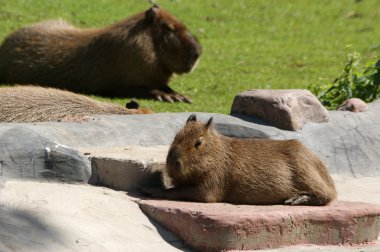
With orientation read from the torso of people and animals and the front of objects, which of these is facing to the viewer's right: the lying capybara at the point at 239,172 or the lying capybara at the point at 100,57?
the lying capybara at the point at 100,57

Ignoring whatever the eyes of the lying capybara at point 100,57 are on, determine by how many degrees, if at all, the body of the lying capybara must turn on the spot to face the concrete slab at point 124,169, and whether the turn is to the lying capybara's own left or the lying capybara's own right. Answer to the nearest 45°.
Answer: approximately 90° to the lying capybara's own right

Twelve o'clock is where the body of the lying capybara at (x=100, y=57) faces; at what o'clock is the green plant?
The green plant is roughly at 1 o'clock from the lying capybara.

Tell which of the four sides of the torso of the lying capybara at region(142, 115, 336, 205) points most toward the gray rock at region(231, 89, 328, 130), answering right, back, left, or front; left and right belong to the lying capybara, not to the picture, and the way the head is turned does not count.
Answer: right

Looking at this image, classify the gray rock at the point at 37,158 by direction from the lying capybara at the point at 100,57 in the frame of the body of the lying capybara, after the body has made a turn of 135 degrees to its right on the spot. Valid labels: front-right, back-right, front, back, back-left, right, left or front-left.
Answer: front-left

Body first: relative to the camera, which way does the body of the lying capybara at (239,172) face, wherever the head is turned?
to the viewer's left

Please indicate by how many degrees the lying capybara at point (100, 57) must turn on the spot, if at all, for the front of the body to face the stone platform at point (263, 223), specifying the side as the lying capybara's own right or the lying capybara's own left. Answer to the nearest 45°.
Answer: approximately 90° to the lying capybara's own right

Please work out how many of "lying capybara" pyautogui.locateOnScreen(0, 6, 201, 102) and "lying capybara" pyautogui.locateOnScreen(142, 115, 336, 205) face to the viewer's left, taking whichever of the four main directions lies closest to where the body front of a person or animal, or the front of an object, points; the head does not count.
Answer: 1

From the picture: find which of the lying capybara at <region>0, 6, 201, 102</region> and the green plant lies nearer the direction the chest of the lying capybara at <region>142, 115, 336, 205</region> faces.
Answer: the lying capybara

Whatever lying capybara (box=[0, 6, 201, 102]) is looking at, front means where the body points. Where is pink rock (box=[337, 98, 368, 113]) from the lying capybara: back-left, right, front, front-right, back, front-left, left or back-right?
front-right

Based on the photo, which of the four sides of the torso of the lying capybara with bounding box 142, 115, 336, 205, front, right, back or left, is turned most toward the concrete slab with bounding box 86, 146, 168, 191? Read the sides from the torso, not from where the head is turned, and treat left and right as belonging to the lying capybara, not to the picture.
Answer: front

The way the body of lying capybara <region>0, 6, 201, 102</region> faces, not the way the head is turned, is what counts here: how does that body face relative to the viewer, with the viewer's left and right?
facing to the right of the viewer

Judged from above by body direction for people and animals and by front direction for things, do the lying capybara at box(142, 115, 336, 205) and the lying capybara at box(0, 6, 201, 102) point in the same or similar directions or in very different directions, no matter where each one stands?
very different directions

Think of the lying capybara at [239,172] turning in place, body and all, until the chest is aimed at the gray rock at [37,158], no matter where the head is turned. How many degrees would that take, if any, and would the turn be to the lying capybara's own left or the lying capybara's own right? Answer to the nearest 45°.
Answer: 0° — it already faces it
